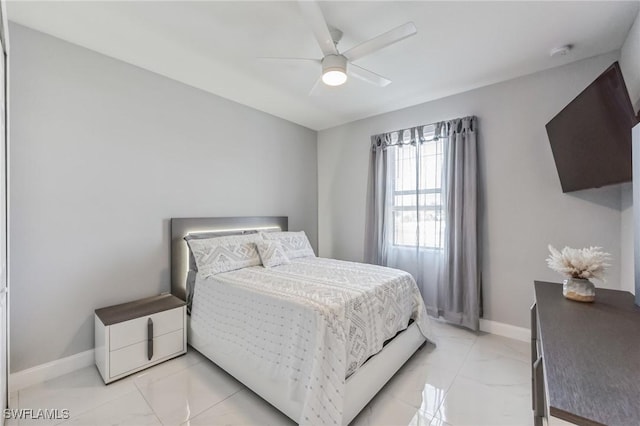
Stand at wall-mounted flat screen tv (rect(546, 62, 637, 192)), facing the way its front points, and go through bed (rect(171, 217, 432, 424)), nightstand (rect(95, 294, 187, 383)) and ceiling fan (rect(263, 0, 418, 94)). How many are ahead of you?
3

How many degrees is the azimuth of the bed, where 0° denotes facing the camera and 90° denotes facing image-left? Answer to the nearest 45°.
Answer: approximately 315°

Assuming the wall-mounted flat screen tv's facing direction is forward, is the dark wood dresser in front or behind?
in front

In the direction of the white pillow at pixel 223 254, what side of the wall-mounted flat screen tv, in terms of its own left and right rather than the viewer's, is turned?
front

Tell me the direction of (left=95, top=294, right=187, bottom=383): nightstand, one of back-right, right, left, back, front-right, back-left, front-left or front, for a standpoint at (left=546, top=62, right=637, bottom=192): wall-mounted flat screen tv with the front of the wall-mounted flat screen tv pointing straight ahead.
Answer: front

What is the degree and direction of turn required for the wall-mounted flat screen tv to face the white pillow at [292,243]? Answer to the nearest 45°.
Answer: approximately 45° to its right

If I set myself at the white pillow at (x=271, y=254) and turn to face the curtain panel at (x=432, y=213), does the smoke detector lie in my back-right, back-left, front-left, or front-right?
front-right

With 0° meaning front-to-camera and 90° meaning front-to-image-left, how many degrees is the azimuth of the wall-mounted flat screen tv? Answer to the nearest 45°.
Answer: approximately 45°

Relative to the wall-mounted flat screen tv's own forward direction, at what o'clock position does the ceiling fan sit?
The ceiling fan is roughly at 12 o'clock from the wall-mounted flat screen tv.

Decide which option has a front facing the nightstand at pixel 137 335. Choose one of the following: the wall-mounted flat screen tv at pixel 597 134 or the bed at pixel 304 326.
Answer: the wall-mounted flat screen tv

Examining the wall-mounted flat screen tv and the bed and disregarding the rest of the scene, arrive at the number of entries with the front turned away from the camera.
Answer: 0

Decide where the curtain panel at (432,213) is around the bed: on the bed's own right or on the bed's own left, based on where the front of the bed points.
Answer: on the bed's own left
